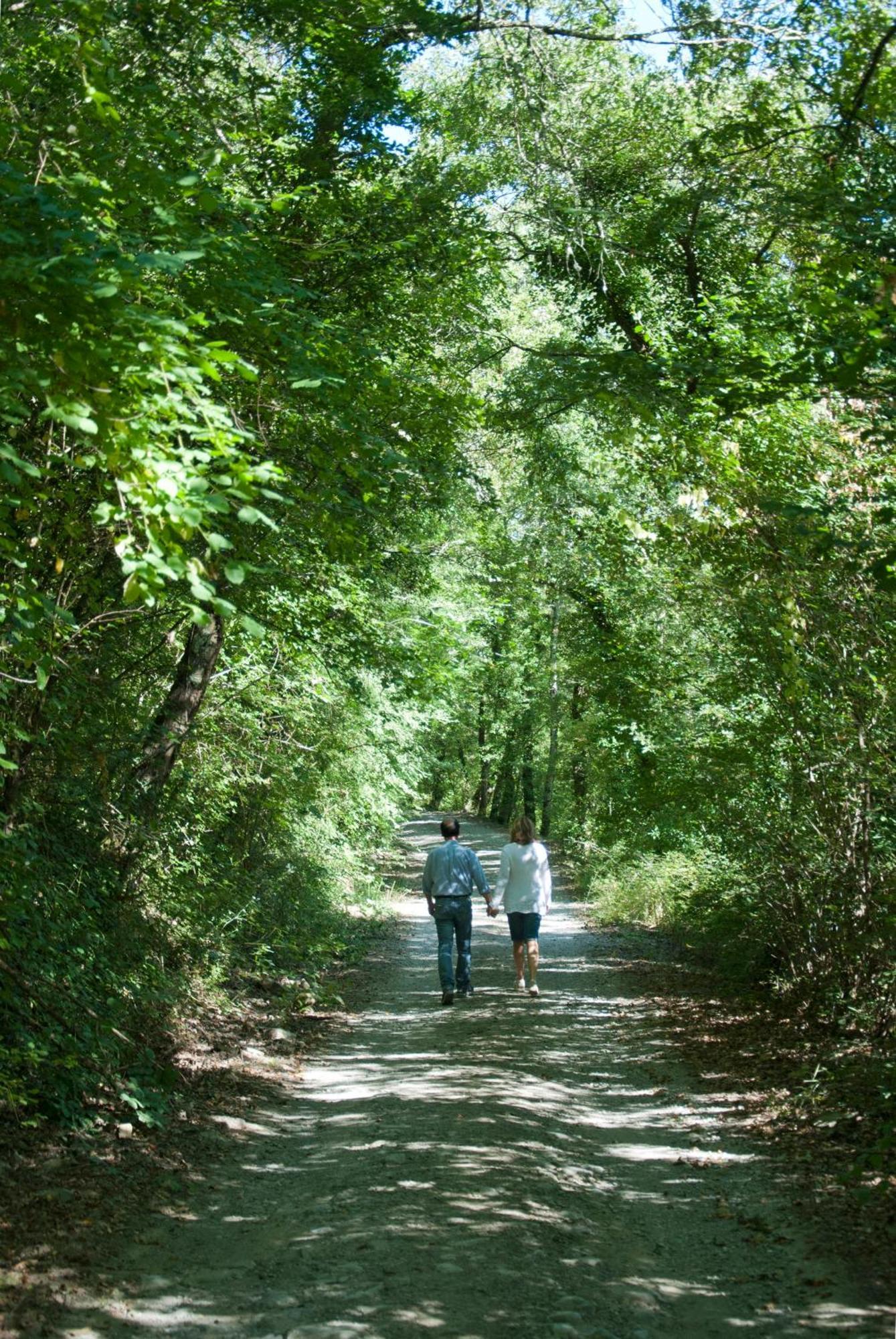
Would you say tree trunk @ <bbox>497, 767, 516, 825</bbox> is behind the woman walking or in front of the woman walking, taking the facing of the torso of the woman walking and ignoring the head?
in front

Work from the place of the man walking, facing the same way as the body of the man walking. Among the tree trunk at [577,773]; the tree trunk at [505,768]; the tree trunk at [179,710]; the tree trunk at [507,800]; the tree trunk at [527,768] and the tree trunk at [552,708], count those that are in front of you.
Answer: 5

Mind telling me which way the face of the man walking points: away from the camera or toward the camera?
away from the camera

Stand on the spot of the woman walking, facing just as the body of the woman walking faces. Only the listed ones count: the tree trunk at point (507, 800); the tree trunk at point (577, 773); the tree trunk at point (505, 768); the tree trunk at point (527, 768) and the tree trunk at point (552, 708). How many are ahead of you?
5

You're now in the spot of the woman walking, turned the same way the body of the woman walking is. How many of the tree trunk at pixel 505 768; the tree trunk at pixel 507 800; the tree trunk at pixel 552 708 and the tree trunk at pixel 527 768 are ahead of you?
4

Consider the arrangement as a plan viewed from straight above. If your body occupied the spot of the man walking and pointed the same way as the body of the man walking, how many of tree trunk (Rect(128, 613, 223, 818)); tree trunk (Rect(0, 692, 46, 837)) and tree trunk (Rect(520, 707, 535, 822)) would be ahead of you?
1

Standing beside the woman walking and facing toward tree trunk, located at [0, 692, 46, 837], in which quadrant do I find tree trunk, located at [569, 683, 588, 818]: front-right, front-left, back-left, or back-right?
back-right

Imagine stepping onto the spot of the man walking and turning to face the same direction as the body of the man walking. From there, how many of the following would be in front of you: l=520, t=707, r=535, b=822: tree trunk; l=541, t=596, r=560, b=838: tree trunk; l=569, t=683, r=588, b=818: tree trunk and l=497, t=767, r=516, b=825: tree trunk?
4

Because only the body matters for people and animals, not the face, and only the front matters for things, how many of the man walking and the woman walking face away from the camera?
2

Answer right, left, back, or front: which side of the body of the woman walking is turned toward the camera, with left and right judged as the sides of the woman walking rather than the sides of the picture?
back

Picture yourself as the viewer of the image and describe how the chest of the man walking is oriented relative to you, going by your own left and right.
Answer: facing away from the viewer

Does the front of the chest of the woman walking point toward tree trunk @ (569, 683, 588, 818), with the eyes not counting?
yes

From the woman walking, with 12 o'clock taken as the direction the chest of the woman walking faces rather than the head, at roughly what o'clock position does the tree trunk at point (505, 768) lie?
The tree trunk is roughly at 12 o'clock from the woman walking.

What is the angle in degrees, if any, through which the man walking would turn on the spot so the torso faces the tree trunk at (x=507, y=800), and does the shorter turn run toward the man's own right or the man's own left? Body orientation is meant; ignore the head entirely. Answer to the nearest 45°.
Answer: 0° — they already face it

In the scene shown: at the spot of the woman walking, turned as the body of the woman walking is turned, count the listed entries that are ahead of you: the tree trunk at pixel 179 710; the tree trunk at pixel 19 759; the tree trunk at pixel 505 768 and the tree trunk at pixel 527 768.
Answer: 2

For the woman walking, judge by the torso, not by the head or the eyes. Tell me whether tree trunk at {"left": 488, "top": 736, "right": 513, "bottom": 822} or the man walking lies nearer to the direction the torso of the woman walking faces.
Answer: the tree trunk

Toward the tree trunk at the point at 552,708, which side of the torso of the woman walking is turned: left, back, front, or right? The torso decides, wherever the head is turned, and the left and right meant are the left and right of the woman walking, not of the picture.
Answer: front
